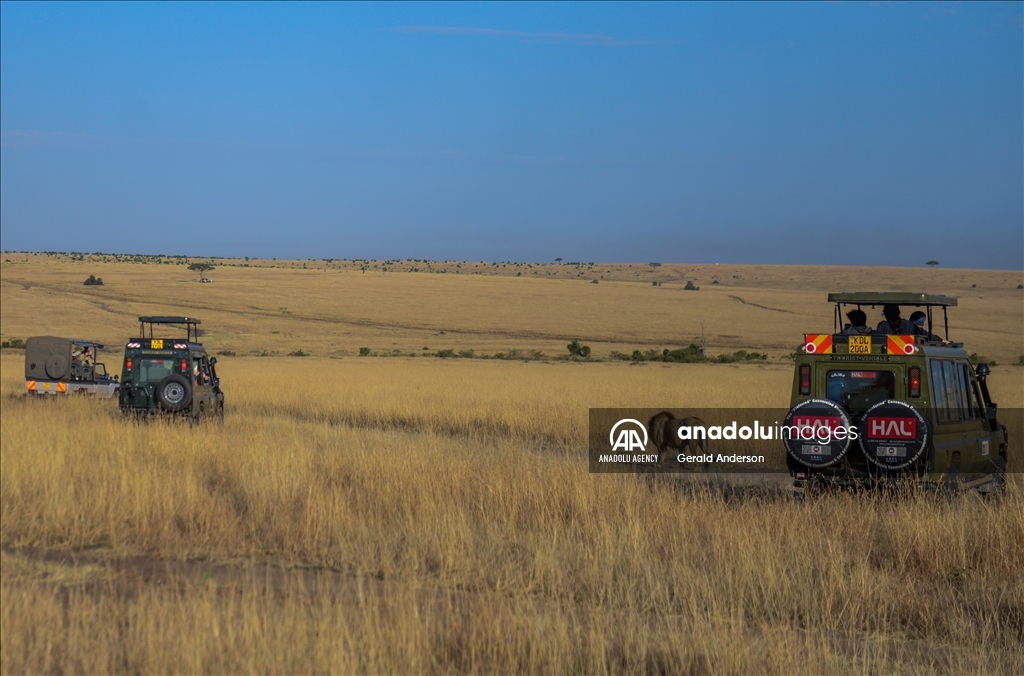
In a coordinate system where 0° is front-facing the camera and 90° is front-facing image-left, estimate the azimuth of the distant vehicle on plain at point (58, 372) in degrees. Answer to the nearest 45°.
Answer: approximately 225°

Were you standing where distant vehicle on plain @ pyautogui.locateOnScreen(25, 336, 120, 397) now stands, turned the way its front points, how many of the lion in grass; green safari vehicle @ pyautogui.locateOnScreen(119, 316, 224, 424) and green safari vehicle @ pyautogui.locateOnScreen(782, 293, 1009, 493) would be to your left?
0

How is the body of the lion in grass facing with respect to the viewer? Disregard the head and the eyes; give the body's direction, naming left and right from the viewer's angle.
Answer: facing to the left of the viewer

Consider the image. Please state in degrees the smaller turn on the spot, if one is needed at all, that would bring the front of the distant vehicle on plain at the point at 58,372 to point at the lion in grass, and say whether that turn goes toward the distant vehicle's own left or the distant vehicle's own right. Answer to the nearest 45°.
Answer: approximately 90° to the distant vehicle's own right

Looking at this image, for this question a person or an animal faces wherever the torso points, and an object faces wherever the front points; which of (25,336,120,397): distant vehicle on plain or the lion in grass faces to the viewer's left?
the lion in grass

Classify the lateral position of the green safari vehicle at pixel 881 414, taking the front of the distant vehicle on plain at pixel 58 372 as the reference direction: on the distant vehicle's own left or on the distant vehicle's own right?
on the distant vehicle's own right

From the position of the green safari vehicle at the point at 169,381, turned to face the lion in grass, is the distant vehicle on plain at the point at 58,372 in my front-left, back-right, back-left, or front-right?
back-left

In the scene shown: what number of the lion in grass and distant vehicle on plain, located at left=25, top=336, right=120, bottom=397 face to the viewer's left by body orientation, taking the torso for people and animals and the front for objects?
1

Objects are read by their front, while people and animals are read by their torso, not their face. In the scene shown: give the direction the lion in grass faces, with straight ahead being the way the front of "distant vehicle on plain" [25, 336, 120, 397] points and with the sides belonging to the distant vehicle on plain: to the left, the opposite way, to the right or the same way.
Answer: to the left

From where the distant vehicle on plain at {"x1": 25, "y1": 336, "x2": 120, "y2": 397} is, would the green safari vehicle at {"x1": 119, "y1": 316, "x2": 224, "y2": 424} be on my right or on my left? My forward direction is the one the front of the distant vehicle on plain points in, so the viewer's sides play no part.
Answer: on my right

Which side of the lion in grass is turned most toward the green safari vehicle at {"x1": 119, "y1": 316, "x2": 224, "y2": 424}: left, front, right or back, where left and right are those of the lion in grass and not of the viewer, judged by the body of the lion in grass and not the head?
front
